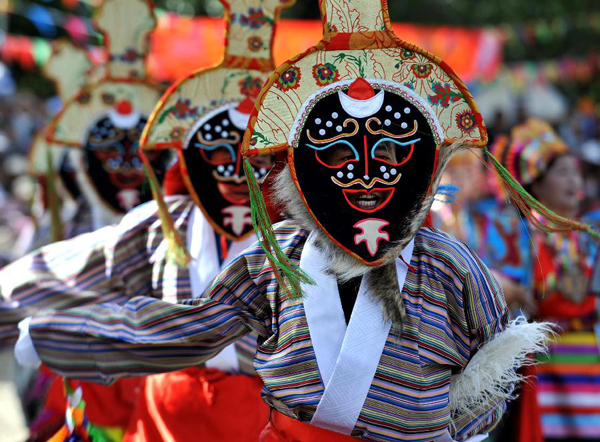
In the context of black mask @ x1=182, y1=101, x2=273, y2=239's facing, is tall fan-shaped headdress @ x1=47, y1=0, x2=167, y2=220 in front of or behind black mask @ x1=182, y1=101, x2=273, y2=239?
behind

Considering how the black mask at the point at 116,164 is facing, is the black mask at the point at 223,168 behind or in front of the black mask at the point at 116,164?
in front

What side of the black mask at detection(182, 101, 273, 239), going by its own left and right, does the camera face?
front

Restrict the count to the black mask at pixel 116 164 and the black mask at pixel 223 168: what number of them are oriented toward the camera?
2

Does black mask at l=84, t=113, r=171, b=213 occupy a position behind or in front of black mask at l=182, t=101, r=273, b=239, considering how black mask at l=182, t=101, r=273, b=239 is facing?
behind

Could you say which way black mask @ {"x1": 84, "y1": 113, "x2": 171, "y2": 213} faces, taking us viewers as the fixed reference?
facing the viewer

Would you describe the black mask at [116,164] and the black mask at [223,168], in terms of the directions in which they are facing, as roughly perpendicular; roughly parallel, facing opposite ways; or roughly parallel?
roughly parallel
